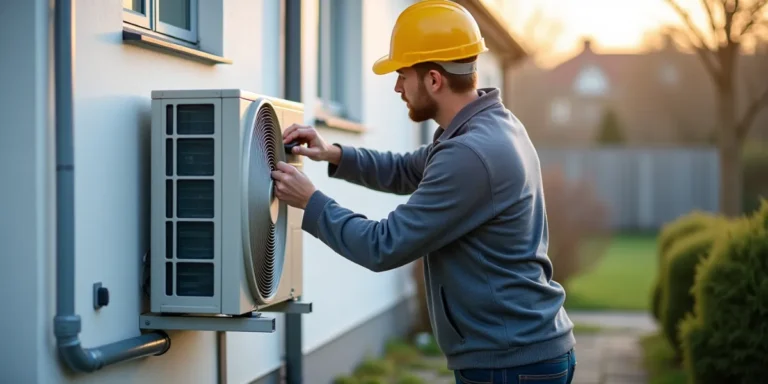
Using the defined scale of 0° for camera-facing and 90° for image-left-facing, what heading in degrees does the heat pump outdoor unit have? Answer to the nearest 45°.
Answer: approximately 270°

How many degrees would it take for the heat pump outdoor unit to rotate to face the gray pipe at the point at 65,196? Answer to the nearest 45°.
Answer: approximately 135° to its right

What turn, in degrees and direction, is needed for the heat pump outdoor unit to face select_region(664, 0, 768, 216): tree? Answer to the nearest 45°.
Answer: approximately 45° to its left

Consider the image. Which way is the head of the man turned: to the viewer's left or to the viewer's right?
to the viewer's left

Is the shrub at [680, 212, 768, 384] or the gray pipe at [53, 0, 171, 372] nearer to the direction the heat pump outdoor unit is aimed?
the shrub

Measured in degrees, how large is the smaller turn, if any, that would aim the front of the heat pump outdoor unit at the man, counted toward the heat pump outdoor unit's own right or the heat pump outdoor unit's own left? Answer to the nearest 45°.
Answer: approximately 45° to the heat pump outdoor unit's own right

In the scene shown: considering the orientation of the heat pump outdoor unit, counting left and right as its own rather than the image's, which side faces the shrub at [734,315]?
front

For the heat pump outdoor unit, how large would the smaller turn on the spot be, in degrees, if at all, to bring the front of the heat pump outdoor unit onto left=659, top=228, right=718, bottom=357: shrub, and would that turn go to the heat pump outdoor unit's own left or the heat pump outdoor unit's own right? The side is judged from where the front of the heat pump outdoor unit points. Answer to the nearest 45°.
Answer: approximately 45° to the heat pump outdoor unit's own left
